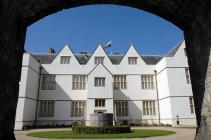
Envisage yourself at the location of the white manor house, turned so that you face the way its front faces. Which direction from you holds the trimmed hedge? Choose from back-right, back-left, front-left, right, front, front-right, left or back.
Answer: front

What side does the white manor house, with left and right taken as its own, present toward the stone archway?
front

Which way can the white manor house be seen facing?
toward the camera
